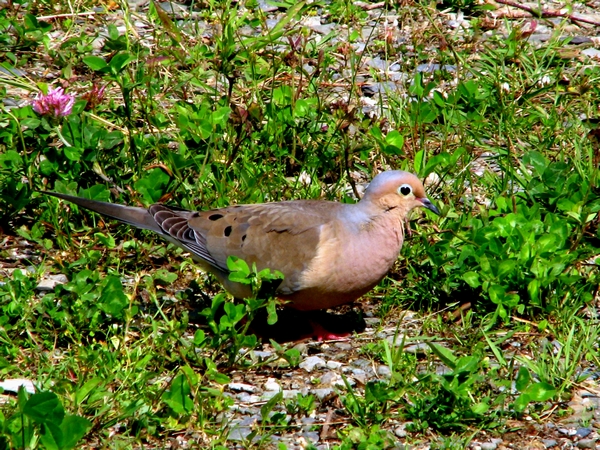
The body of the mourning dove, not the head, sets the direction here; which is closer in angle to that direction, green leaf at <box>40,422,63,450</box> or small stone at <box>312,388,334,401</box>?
the small stone

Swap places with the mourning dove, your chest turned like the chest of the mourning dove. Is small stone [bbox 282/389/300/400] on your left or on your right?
on your right

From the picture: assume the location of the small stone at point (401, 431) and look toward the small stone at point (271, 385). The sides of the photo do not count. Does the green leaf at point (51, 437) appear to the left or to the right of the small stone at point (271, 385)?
left

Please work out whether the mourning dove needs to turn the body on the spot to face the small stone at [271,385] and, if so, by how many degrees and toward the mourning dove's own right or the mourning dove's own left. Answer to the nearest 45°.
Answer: approximately 90° to the mourning dove's own right

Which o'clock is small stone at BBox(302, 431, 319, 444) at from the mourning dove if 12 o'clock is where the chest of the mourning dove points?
The small stone is roughly at 3 o'clock from the mourning dove.

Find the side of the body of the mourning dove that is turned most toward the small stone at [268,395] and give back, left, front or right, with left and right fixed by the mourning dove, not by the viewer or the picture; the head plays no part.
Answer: right

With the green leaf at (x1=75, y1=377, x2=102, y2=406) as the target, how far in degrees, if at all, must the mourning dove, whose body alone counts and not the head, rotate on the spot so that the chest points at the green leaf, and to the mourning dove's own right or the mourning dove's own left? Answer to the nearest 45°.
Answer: approximately 135° to the mourning dove's own right

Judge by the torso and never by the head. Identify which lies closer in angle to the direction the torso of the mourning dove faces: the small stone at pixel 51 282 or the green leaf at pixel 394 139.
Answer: the green leaf

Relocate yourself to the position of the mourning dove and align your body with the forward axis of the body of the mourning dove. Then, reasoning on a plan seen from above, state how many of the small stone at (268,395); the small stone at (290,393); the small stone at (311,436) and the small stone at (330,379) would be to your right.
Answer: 4

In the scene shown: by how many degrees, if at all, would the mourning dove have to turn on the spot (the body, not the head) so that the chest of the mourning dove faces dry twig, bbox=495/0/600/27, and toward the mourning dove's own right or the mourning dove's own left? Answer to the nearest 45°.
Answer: approximately 45° to the mourning dove's own left

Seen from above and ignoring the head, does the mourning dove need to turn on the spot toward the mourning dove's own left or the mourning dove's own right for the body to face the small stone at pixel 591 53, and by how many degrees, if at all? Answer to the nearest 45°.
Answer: approximately 45° to the mourning dove's own left

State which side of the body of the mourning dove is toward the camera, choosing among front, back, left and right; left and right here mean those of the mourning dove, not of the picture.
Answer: right

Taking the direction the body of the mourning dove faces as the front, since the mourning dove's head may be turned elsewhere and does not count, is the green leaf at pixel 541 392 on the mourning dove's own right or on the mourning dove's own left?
on the mourning dove's own right

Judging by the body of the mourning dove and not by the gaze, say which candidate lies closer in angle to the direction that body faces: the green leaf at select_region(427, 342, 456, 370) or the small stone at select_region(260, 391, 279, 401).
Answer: the green leaf
